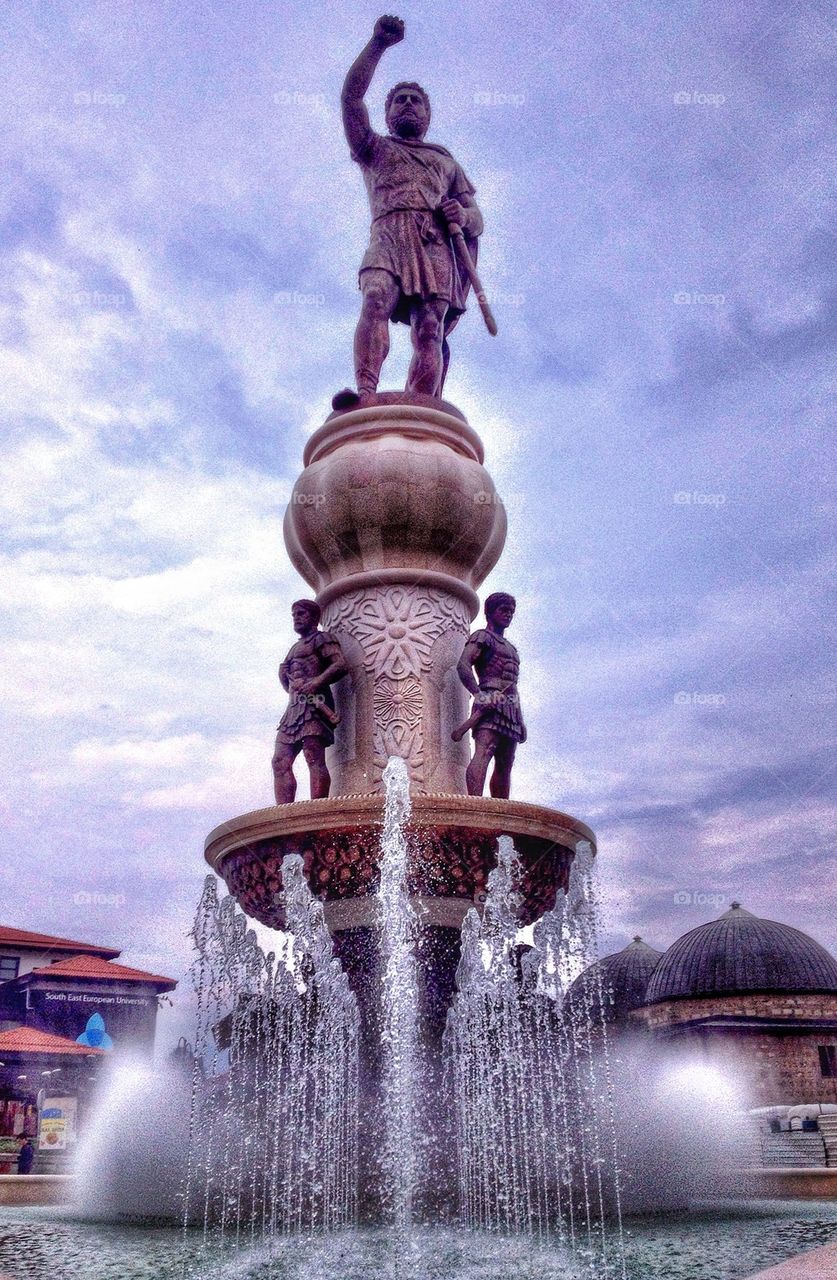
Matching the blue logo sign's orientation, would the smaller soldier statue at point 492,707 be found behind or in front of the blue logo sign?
in front

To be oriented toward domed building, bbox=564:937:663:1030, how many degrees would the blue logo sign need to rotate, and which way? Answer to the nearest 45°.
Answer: approximately 90° to its left

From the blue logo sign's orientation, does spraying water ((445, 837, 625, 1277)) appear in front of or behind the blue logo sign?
in front

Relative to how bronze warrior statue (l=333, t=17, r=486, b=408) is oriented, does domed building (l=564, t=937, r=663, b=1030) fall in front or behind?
behind

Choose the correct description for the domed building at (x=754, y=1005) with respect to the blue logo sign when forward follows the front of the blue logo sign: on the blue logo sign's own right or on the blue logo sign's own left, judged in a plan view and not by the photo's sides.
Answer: on the blue logo sign's own left

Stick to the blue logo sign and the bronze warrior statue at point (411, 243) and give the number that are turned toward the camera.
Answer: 2

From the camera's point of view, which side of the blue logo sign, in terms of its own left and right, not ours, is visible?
front

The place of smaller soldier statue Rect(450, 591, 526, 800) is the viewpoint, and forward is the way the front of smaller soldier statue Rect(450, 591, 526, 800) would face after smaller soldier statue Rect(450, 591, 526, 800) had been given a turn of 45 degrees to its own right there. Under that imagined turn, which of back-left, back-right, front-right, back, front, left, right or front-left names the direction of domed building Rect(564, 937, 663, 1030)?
back

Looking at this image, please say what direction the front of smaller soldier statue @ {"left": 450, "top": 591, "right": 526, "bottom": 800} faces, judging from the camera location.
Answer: facing the viewer and to the right of the viewer

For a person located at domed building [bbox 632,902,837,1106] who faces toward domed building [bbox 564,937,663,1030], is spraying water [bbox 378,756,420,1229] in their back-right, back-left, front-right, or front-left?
back-left

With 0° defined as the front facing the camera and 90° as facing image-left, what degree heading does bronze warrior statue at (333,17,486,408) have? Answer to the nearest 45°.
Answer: approximately 0°
